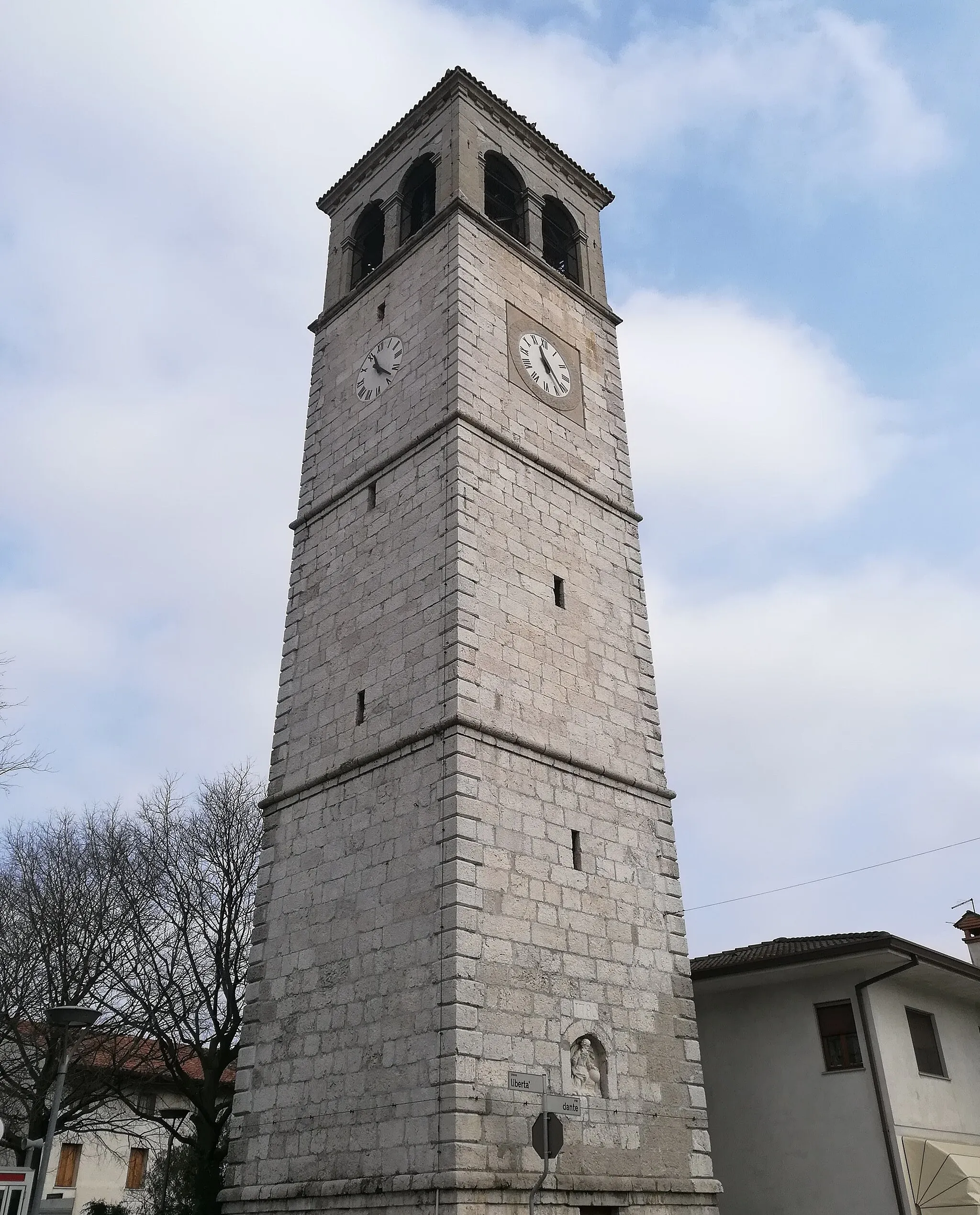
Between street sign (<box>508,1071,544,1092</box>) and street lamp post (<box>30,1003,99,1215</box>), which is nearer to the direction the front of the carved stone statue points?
the street sign

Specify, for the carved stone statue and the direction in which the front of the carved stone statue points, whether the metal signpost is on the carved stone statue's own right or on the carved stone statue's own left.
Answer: on the carved stone statue's own right

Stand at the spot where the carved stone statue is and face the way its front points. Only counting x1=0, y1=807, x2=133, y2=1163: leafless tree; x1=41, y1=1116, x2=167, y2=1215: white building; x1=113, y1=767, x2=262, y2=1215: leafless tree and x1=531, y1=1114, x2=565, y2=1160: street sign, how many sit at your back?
3

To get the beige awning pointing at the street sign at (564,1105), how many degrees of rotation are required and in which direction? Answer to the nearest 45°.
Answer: approximately 90° to its right

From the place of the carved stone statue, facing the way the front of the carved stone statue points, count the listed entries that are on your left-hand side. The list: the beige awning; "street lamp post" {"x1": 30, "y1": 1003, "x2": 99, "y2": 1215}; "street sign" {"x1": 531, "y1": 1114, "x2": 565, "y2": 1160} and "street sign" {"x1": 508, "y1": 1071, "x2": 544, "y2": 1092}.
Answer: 1

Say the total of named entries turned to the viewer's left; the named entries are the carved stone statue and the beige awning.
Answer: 0

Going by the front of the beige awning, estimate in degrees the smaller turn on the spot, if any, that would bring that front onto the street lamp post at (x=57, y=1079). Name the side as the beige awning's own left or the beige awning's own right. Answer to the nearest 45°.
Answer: approximately 90° to the beige awning's own right

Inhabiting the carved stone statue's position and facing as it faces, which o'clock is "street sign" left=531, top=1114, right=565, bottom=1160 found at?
The street sign is roughly at 2 o'clock from the carved stone statue.

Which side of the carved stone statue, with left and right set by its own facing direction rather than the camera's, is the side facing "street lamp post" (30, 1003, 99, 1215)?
right

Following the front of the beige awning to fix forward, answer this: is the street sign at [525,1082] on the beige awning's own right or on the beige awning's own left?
on the beige awning's own right

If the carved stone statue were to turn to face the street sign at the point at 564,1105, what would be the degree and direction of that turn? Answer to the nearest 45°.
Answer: approximately 45° to its right

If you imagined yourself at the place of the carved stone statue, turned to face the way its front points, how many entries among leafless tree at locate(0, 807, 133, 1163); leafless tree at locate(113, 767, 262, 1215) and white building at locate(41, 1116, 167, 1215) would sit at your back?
3

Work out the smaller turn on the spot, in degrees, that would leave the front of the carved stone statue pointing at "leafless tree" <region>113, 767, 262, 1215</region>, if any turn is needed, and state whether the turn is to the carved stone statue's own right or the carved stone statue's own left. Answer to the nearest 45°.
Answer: approximately 180°

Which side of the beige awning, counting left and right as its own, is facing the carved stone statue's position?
right
